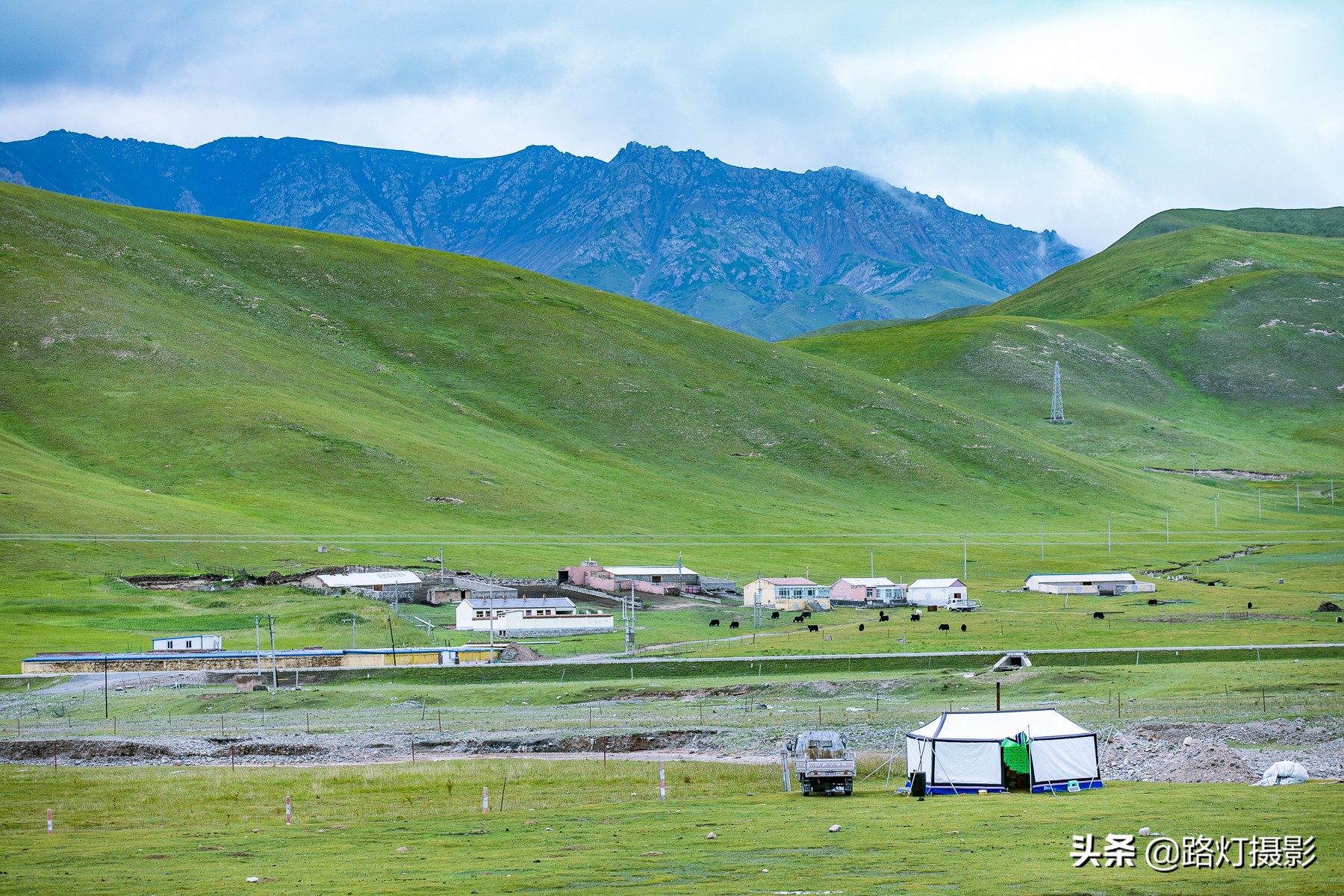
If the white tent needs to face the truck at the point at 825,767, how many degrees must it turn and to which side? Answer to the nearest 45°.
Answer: approximately 45° to its right

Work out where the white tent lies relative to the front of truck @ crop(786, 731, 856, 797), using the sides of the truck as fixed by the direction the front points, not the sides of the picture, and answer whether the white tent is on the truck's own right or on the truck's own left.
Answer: on the truck's own right

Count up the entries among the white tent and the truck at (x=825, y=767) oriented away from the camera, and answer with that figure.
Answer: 1

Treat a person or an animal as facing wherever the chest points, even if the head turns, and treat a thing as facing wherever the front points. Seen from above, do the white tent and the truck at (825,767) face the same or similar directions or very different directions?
very different directions

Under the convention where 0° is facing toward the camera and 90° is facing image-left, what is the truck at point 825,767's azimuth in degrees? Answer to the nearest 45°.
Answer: approximately 180°

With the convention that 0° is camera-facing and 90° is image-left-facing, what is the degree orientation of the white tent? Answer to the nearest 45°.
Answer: approximately 0°
